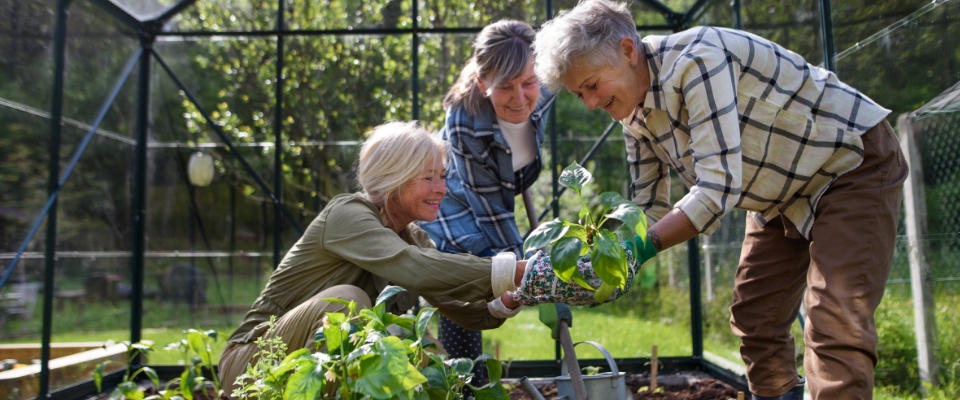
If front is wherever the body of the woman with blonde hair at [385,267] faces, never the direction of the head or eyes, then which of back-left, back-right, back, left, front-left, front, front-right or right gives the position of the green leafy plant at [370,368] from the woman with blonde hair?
right

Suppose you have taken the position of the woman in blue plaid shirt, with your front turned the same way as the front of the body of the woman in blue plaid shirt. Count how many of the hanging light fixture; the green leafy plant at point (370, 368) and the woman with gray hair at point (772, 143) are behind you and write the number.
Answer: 1

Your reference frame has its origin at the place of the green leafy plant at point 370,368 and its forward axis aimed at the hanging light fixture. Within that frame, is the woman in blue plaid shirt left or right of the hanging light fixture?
right

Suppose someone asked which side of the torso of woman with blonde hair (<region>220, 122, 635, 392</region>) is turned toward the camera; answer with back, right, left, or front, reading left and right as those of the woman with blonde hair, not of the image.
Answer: right

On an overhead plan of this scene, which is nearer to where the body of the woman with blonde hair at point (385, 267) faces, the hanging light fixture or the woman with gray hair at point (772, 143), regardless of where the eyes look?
the woman with gray hair

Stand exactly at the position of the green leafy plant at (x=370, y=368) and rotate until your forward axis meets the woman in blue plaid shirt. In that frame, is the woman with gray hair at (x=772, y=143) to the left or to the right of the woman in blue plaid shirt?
right

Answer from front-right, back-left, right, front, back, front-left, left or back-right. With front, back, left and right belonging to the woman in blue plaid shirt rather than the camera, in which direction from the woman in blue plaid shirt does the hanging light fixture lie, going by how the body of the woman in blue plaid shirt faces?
back

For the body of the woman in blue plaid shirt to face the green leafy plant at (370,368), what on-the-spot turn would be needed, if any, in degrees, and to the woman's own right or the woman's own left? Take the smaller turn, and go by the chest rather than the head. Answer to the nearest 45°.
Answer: approximately 45° to the woman's own right

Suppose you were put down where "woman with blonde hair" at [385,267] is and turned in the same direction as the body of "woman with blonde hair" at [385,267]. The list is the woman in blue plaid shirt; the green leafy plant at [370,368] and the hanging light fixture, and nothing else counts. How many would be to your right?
1

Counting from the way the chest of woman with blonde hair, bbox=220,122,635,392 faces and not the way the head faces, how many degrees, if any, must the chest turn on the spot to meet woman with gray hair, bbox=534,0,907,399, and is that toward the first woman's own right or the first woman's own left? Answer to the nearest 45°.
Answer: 0° — they already face them

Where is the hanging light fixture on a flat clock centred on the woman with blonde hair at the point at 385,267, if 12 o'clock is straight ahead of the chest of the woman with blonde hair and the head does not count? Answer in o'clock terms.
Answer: The hanging light fixture is roughly at 8 o'clock from the woman with blonde hair.

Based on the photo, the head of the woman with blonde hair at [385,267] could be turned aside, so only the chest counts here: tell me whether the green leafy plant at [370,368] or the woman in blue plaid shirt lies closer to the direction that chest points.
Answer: the woman in blue plaid shirt

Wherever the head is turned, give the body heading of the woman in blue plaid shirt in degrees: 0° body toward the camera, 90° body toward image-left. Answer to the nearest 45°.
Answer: approximately 315°
